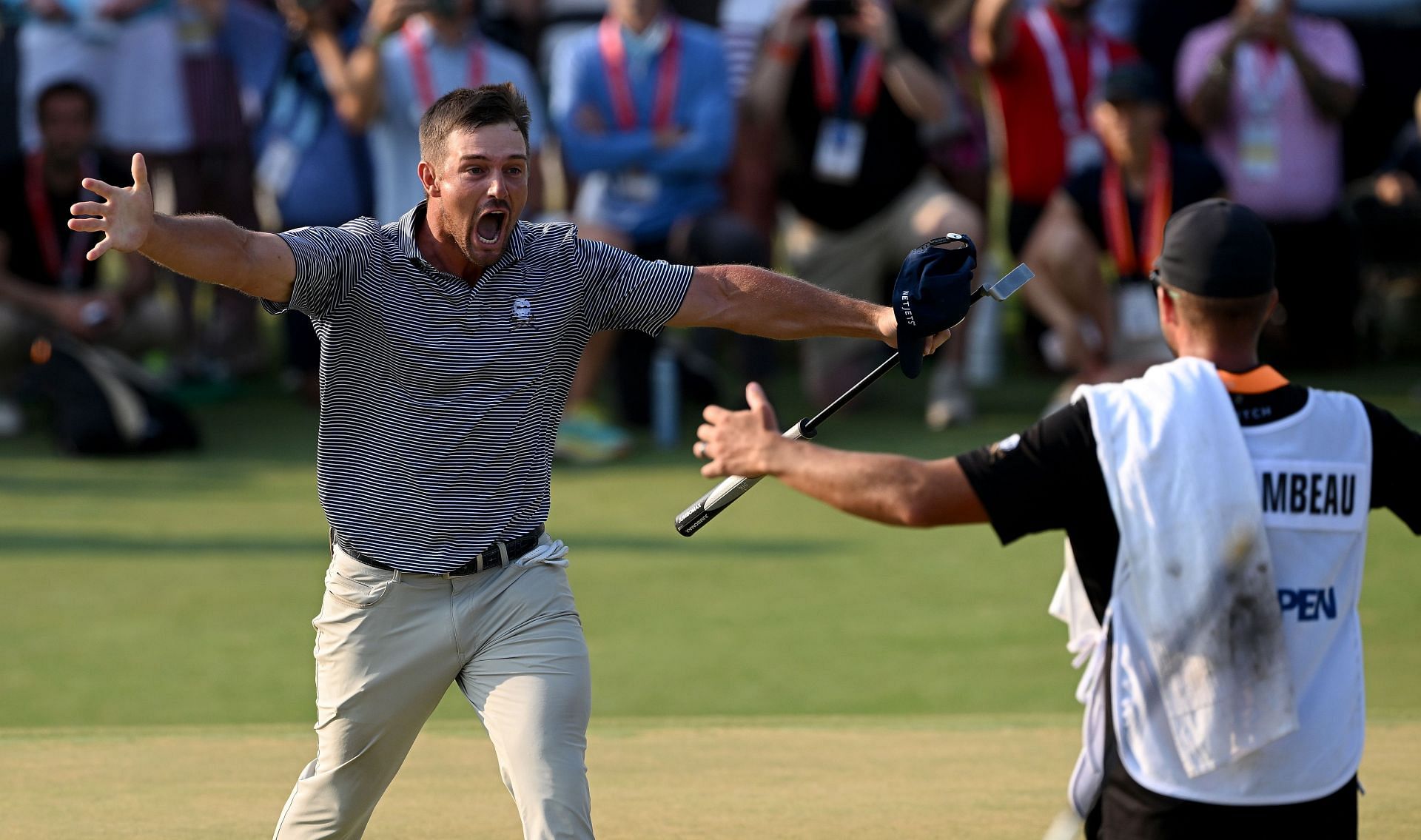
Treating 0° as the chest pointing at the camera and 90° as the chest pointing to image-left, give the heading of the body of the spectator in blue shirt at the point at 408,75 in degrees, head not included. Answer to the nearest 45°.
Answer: approximately 0°

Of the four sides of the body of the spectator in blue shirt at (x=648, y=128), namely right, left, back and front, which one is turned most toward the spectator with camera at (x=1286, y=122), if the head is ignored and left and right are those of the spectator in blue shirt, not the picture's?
left

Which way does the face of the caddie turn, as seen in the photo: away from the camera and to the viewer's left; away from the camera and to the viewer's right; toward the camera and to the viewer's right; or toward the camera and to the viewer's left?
away from the camera and to the viewer's left

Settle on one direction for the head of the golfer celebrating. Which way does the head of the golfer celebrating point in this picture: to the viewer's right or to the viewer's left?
to the viewer's right

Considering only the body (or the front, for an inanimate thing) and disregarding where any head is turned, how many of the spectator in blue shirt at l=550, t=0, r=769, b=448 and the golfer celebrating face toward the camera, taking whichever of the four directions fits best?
2

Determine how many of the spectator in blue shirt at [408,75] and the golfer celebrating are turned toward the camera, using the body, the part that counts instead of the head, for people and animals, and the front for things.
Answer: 2

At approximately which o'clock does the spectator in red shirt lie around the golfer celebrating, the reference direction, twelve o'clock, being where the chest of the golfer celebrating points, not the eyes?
The spectator in red shirt is roughly at 7 o'clock from the golfer celebrating.

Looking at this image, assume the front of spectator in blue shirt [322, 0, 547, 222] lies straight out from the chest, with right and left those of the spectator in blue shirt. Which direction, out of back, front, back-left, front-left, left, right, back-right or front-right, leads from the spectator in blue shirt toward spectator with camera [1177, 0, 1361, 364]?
left

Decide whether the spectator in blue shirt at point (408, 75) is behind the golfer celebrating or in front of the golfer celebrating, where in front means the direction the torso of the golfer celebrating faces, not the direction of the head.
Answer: behind
